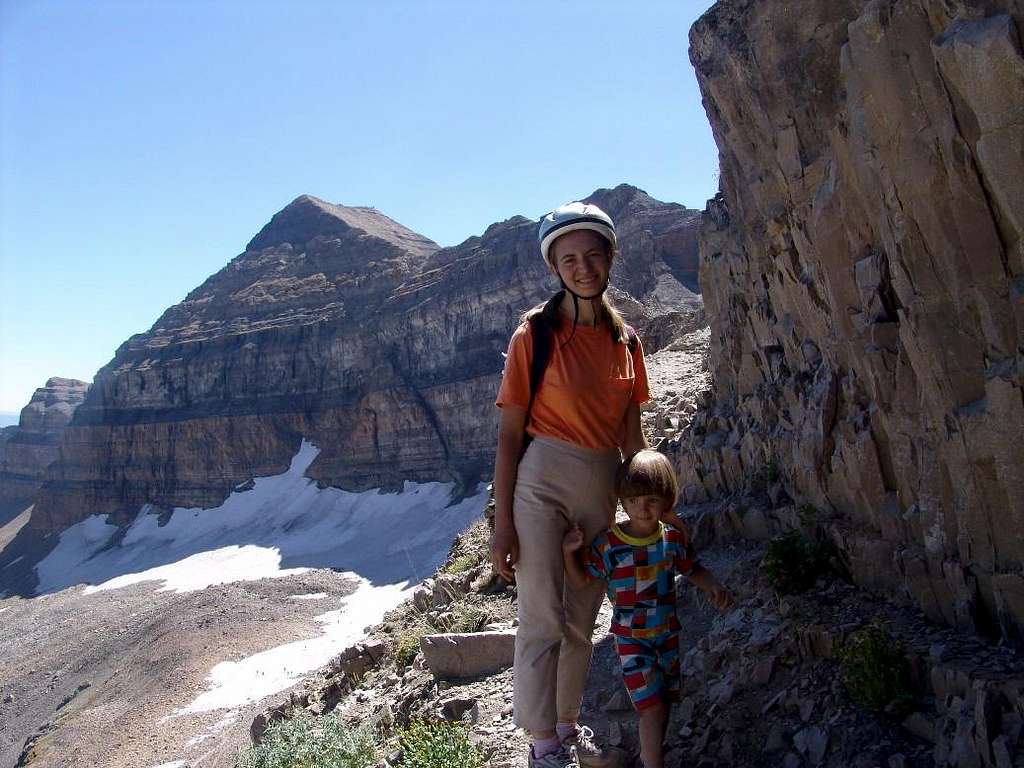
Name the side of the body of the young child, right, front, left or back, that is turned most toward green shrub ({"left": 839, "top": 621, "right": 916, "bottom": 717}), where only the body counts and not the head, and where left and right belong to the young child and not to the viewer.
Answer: left

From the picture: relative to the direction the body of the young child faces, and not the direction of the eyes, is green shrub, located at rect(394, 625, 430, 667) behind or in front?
behind

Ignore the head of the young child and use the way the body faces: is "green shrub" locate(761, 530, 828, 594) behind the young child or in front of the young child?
behind

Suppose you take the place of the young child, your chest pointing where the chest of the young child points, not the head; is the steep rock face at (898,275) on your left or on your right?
on your left

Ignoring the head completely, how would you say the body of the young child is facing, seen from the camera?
toward the camera
